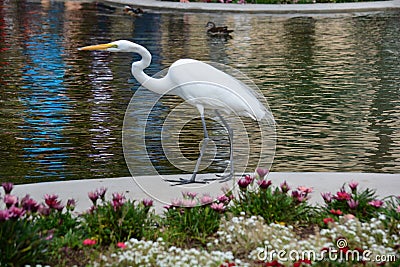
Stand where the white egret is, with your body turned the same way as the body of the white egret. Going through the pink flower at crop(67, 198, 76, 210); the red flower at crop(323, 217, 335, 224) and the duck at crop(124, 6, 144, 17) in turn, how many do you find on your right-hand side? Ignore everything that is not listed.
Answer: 1

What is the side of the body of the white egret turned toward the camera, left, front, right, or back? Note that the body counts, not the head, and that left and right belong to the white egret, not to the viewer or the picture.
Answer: left

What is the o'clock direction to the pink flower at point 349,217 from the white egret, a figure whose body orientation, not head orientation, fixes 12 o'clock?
The pink flower is roughly at 8 o'clock from the white egret.

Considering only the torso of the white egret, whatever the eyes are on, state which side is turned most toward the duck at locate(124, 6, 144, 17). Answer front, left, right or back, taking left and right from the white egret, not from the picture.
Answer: right

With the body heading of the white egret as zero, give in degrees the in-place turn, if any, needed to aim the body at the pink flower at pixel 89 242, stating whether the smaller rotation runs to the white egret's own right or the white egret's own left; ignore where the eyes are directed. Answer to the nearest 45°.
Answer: approximately 45° to the white egret's own left

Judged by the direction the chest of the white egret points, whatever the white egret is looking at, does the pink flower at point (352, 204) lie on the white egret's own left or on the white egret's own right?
on the white egret's own left
